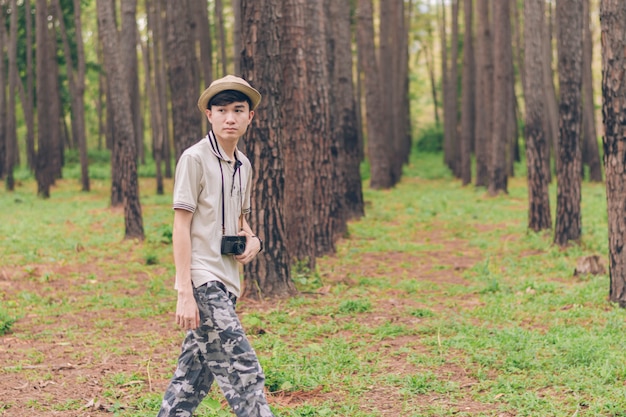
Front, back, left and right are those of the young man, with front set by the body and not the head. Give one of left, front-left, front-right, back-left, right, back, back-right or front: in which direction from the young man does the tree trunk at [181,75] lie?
back-left

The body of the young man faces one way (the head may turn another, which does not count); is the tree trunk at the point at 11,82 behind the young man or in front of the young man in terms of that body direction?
behind

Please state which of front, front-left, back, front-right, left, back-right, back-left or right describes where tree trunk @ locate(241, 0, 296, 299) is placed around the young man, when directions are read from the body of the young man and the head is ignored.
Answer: back-left

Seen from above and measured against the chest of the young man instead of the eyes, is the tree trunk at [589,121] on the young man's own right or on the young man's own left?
on the young man's own left

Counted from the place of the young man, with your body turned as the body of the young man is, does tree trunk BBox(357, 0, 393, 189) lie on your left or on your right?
on your left

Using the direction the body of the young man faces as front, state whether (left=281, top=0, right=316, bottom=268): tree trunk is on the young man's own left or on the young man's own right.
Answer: on the young man's own left

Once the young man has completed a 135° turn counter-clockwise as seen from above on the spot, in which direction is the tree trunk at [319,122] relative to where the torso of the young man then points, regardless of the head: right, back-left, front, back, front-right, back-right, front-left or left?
front

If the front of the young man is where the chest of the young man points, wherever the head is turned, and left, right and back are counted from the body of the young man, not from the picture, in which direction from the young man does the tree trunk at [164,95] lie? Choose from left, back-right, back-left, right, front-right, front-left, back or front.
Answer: back-left

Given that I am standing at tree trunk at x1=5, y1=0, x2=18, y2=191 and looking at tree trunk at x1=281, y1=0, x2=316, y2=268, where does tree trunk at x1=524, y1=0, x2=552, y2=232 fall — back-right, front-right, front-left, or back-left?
front-left

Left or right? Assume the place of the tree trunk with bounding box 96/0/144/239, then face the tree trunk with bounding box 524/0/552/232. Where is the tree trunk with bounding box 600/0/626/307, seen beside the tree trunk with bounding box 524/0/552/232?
right

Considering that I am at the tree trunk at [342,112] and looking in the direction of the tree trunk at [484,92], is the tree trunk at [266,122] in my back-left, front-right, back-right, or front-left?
back-right

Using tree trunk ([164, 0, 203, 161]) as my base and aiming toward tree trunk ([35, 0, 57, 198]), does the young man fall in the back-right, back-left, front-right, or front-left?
back-left

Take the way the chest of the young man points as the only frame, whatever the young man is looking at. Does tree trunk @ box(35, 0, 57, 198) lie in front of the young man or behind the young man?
behind

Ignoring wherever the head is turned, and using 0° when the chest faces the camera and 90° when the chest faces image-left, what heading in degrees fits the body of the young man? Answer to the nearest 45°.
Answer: approximately 315°

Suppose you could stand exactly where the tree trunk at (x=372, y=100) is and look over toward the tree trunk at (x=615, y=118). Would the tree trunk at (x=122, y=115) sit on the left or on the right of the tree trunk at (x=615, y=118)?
right
